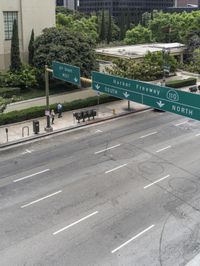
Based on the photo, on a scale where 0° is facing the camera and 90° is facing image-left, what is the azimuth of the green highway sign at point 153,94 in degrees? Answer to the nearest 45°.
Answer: approximately 45°

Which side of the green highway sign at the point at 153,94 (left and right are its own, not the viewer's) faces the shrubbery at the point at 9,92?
right

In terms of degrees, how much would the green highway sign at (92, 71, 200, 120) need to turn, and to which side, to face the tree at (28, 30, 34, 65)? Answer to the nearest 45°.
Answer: approximately 90° to its right

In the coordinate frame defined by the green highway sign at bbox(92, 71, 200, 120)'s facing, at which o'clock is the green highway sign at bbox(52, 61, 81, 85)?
the green highway sign at bbox(52, 61, 81, 85) is roughly at 3 o'clock from the green highway sign at bbox(92, 71, 200, 120).

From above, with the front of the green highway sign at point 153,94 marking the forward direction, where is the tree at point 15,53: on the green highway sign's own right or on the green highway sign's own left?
on the green highway sign's own right

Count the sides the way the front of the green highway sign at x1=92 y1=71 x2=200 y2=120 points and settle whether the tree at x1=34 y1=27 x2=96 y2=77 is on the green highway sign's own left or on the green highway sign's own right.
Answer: on the green highway sign's own right
